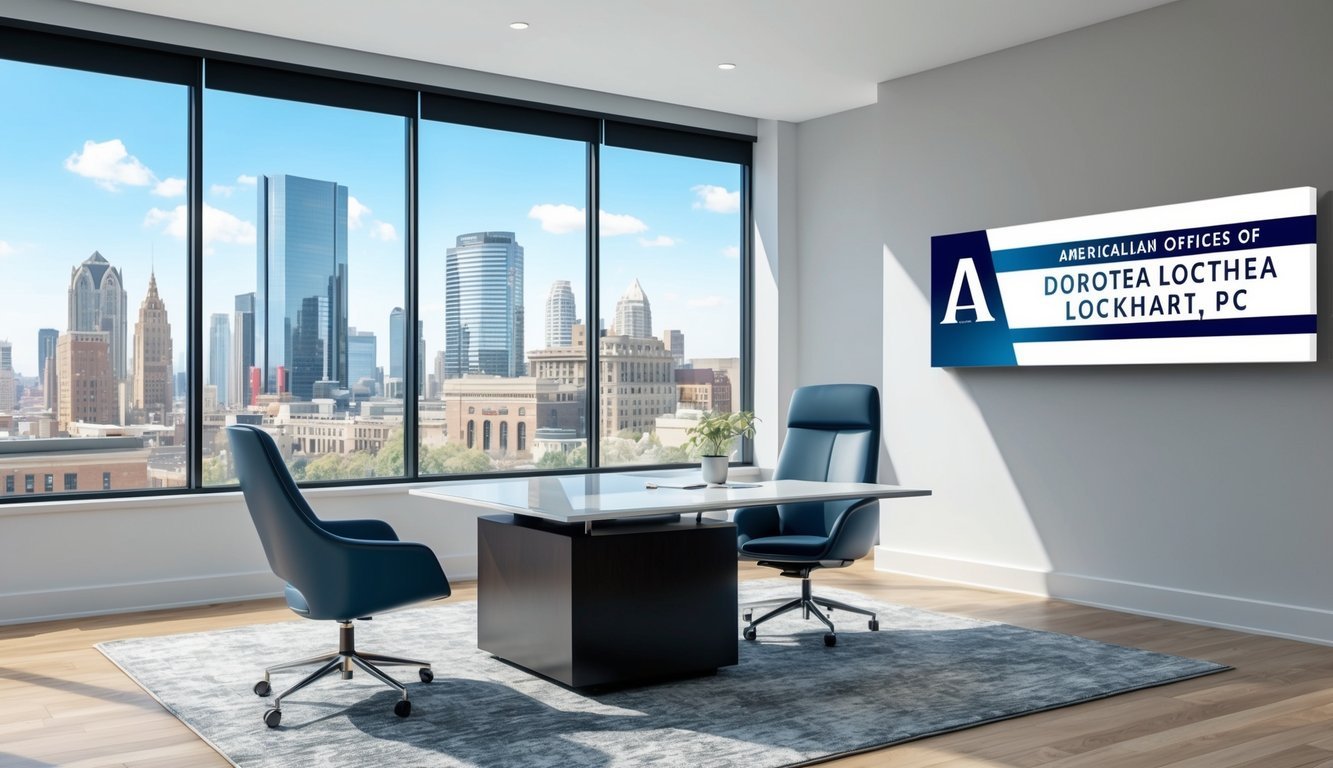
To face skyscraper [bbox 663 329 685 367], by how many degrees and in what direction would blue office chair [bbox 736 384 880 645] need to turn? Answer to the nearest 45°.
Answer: approximately 135° to its right

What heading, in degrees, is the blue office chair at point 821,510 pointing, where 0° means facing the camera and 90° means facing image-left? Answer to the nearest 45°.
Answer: approximately 45°

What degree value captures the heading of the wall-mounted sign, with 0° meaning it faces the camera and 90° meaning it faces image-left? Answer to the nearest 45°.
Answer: approximately 45°

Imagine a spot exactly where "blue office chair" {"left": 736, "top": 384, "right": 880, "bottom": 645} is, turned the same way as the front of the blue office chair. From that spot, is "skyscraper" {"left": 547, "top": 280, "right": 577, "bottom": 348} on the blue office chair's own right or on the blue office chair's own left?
on the blue office chair's own right

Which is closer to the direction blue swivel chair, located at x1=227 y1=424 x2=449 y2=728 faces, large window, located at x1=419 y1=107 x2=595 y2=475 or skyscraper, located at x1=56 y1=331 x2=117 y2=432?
the large window

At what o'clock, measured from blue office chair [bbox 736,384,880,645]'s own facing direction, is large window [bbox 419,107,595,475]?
The large window is roughly at 3 o'clock from the blue office chair.

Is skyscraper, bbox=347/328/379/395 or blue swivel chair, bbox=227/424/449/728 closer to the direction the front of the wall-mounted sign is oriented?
the blue swivel chair

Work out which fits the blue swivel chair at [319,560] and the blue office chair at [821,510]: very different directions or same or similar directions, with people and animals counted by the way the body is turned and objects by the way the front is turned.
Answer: very different directions

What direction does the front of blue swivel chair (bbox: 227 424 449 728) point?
to the viewer's right

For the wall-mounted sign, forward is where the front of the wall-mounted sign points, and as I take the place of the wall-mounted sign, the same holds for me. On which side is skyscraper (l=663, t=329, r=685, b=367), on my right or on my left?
on my right

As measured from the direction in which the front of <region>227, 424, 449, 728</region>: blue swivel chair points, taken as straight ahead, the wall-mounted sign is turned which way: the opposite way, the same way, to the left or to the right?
the opposite way
